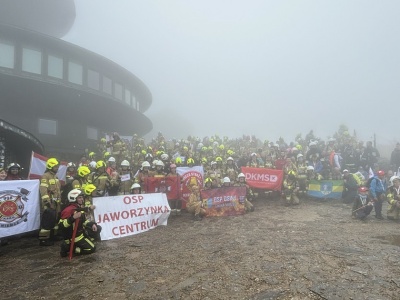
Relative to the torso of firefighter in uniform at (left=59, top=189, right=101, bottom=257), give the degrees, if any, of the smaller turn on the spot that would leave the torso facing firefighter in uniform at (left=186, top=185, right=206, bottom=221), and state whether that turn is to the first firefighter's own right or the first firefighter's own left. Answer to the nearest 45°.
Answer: approximately 90° to the first firefighter's own left

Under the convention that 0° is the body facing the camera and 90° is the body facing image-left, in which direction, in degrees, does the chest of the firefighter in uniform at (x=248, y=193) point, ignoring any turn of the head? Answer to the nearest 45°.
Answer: approximately 0°

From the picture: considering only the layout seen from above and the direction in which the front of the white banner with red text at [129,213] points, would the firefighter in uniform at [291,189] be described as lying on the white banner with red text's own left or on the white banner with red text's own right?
on the white banner with red text's own left

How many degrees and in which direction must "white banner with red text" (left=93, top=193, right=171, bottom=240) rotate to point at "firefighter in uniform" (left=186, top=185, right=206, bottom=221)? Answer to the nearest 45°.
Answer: approximately 135° to its left

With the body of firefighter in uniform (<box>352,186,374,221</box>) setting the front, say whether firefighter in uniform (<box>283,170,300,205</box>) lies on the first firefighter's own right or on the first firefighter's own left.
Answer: on the first firefighter's own right

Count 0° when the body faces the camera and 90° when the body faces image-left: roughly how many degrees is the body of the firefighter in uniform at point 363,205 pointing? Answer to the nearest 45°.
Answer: approximately 0°

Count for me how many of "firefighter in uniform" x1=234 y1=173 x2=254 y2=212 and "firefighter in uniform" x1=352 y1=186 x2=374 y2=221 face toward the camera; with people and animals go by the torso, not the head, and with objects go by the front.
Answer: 2

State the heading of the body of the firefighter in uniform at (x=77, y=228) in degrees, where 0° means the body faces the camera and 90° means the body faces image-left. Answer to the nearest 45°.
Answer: approximately 315°
